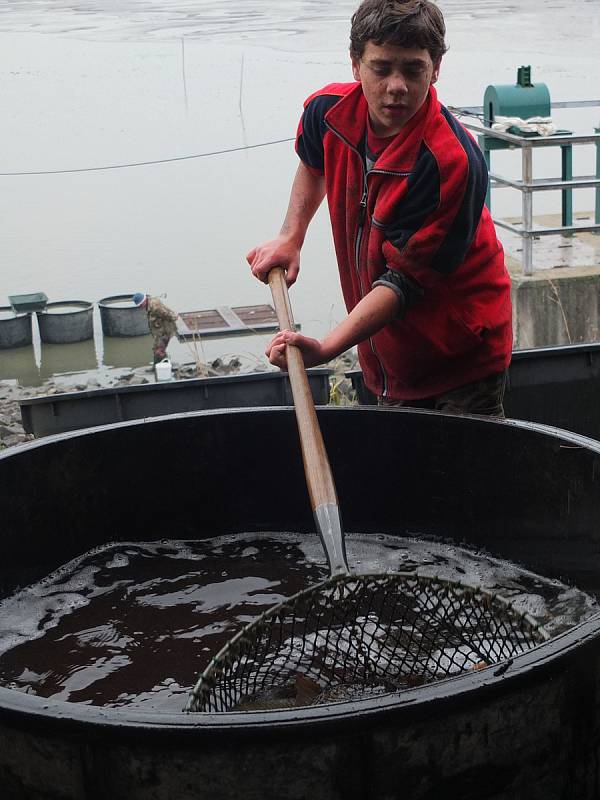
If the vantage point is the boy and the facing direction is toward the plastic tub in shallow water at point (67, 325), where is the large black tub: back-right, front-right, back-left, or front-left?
back-left

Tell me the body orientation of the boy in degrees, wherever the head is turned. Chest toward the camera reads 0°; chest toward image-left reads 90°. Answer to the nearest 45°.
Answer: approximately 45°

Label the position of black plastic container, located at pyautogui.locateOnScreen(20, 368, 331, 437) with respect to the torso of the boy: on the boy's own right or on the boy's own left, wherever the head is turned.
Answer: on the boy's own right

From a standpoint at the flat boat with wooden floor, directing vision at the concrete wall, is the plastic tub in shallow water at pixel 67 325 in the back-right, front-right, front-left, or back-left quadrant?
back-right

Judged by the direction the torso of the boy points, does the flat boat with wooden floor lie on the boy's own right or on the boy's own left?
on the boy's own right

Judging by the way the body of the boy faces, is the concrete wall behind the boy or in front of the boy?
behind

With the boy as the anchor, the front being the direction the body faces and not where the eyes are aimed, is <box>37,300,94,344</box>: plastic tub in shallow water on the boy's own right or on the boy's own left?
on the boy's own right

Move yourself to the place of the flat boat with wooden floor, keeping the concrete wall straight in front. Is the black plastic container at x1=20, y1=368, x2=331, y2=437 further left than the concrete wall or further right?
right

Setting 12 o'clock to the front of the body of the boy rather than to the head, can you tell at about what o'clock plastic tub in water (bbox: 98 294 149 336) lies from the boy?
The plastic tub in water is roughly at 4 o'clock from the boy.
